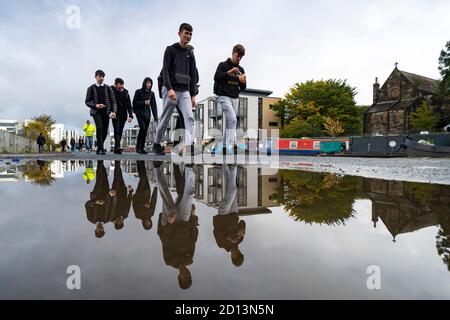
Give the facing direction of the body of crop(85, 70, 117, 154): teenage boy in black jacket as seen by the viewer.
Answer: toward the camera

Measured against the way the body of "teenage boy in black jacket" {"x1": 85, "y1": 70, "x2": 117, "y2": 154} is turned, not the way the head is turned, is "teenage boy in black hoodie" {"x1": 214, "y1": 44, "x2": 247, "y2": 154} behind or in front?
in front

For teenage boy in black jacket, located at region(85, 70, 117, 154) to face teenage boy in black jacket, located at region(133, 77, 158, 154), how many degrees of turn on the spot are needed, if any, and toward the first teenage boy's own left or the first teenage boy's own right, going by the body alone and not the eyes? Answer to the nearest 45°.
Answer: approximately 90° to the first teenage boy's own left

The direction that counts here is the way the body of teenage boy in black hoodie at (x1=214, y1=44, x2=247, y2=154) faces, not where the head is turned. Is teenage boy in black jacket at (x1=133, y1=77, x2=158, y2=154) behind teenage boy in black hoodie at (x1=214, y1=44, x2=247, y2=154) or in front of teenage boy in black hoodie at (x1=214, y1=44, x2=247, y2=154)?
behind

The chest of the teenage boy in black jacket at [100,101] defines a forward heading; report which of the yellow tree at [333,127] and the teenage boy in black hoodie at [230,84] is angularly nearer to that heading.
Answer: the teenage boy in black hoodie

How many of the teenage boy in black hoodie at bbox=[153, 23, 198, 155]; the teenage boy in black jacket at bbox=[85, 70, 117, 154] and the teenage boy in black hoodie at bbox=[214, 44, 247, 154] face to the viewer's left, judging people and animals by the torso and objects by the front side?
0

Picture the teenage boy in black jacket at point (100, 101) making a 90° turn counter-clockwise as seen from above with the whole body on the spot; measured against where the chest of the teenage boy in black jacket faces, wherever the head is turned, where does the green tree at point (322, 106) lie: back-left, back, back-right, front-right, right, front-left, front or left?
front-left

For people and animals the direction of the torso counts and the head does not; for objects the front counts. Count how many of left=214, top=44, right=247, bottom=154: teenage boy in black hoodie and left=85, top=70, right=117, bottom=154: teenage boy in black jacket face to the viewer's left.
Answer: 0

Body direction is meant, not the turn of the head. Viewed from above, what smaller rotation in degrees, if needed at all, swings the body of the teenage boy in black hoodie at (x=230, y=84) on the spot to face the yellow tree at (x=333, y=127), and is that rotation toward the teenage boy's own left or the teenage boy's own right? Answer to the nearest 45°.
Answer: approximately 90° to the teenage boy's own left

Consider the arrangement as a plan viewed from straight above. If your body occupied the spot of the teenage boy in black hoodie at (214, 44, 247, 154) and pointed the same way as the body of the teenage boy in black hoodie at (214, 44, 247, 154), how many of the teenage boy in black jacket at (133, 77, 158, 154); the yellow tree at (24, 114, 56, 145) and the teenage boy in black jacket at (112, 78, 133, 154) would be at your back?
3

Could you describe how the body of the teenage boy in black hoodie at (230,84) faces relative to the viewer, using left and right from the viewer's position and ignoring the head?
facing the viewer and to the right of the viewer

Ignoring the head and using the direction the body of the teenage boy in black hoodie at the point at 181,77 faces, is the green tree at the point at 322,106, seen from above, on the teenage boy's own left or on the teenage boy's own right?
on the teenage boy's own left

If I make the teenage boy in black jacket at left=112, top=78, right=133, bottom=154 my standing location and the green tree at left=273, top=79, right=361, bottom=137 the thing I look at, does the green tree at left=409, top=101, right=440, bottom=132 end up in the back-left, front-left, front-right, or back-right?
front-right

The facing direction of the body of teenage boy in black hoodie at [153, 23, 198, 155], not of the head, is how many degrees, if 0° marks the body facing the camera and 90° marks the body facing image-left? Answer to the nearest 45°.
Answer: approximately 315°
